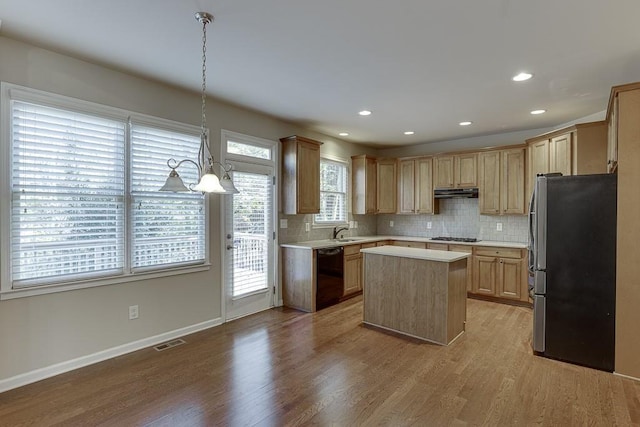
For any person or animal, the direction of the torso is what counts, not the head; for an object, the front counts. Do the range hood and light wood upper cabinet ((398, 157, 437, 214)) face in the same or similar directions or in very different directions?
same or similar directions

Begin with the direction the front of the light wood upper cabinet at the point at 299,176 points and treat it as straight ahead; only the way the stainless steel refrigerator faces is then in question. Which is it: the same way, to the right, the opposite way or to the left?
the opposite way

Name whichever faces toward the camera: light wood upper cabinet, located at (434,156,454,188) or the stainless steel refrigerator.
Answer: the light wood upper cabinet

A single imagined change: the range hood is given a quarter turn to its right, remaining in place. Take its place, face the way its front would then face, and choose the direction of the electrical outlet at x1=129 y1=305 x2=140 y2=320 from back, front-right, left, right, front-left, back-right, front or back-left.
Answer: front-left

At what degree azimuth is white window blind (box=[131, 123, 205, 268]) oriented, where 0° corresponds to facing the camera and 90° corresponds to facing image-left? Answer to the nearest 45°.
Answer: approximately 315°

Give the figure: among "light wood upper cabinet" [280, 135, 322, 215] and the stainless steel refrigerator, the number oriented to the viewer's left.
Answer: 1

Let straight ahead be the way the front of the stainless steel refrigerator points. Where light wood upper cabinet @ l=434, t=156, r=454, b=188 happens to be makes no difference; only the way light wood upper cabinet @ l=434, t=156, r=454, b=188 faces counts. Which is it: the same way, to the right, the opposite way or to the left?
to the left

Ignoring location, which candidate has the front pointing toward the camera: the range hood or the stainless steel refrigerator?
the range hood

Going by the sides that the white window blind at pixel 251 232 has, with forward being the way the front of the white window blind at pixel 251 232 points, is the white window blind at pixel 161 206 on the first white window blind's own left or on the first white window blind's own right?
on the first white window blind's own right

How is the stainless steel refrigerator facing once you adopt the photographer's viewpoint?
facing to the left of the viewer

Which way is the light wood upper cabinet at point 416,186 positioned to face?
toward the camera

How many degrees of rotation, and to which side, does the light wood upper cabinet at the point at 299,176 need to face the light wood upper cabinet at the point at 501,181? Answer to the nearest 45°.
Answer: approximately 45° to its left

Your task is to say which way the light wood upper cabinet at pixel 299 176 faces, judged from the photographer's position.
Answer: facing the viewer and to the right of the viewer

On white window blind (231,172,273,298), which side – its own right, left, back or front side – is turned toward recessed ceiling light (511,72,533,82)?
front

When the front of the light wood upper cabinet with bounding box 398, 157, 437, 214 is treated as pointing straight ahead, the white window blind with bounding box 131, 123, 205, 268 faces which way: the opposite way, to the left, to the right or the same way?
to the left

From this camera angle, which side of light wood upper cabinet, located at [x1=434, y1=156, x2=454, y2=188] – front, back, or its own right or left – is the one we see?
front
